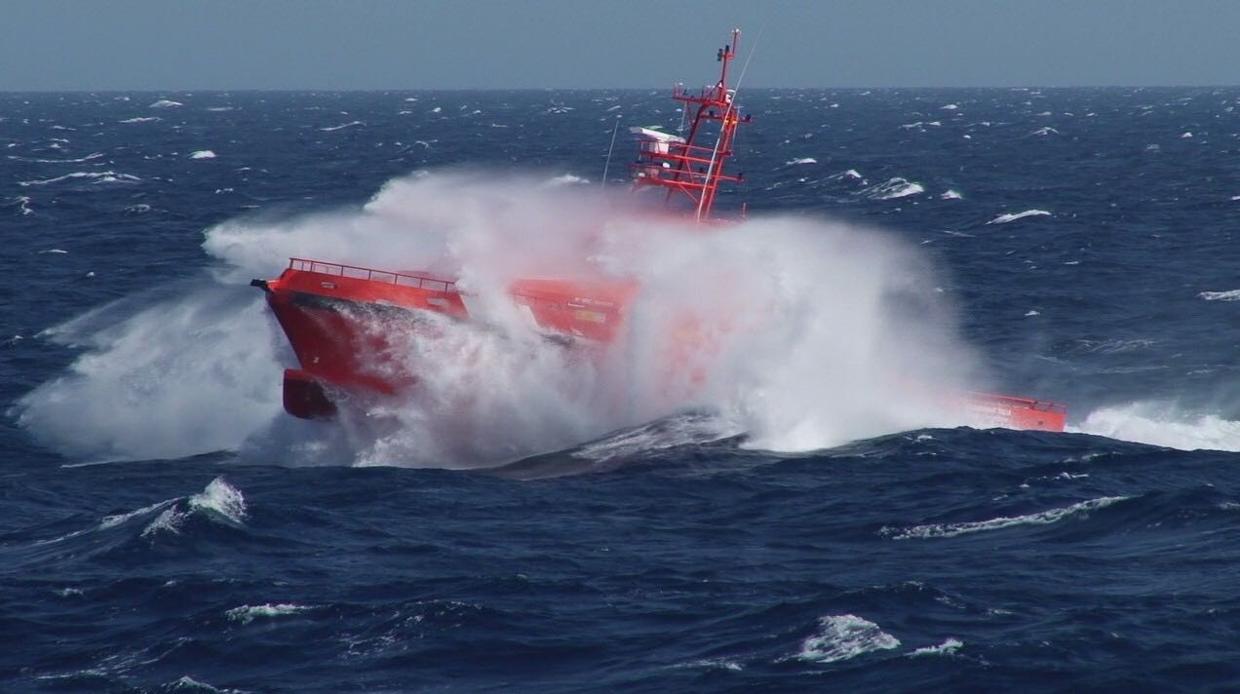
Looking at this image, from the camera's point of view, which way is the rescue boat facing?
to the viewer's left
